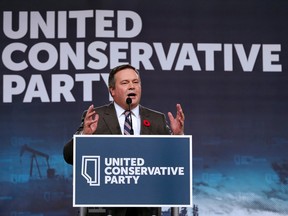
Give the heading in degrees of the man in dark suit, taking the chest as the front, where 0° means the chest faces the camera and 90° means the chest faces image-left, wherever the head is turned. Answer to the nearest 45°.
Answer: approximately 0°

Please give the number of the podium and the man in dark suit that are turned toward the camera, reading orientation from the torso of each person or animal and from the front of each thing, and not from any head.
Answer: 2

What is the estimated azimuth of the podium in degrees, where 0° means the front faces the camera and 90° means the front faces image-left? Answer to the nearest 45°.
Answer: approximately 0°
